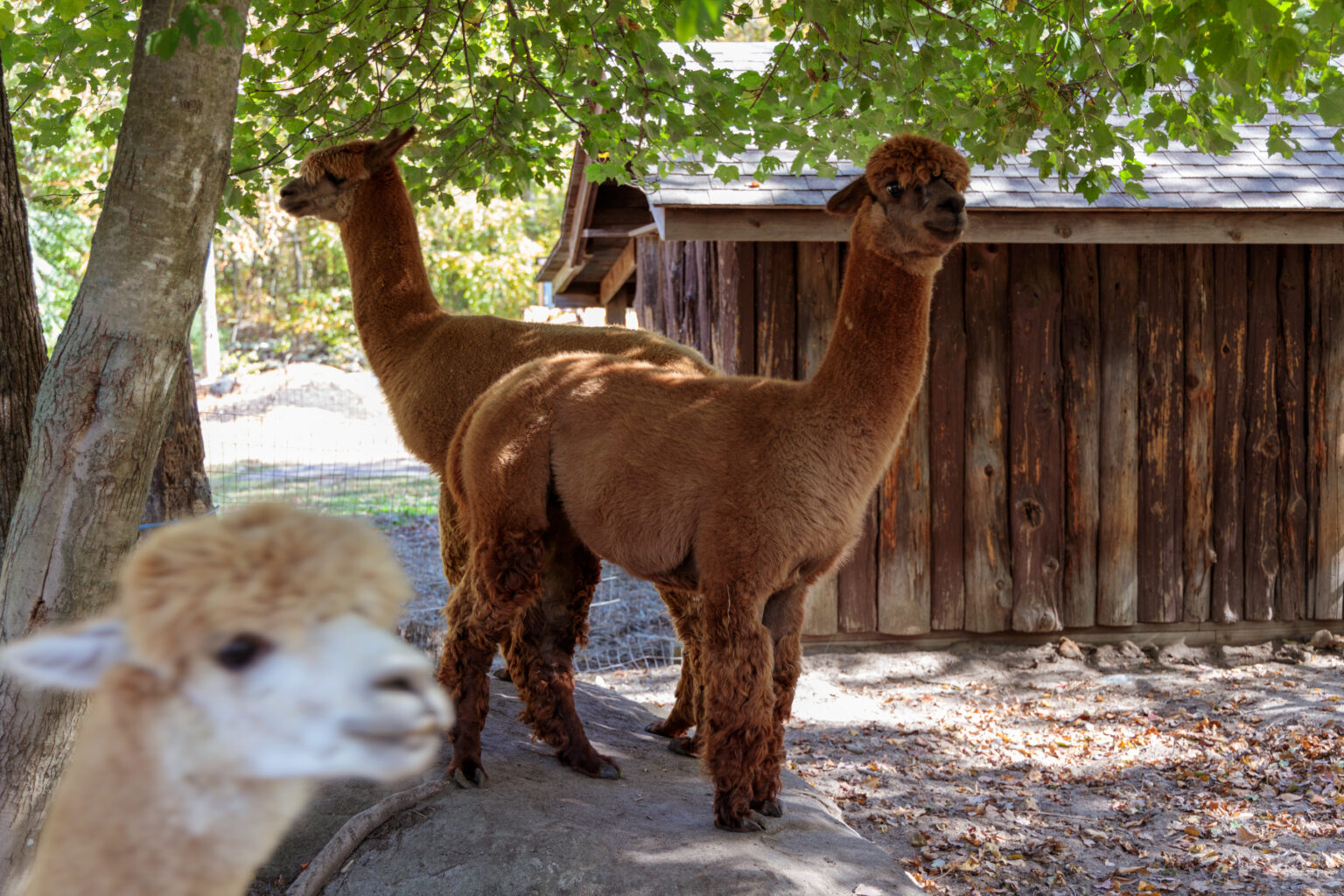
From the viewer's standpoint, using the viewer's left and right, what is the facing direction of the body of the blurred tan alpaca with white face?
facing to the right of the viewer

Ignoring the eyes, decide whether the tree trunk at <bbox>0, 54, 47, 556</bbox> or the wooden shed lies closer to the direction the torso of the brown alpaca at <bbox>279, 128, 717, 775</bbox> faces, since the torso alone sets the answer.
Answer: the tree trunk

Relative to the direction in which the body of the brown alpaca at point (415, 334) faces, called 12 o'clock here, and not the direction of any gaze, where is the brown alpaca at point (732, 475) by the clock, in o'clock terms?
the brown alpaca at point (732, 475) is roughly at 8 o'clock from the brown alpaca at point (415, 334).

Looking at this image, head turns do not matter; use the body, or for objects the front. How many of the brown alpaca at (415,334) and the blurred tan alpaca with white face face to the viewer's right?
1

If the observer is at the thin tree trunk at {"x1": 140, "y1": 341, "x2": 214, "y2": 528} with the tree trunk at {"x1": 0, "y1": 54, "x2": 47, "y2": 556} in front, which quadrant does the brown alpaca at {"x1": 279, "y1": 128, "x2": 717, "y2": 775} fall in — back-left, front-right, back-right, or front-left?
back-left

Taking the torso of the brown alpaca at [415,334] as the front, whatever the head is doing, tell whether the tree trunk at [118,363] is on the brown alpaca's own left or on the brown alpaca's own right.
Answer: on the brown alpaca's own left

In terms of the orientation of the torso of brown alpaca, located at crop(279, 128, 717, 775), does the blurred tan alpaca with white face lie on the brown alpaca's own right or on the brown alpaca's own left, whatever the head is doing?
on the brown alpaca's own left

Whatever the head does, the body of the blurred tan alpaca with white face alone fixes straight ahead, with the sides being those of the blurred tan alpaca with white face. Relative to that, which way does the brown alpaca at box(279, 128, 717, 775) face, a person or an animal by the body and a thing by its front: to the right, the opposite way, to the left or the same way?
the opposite way

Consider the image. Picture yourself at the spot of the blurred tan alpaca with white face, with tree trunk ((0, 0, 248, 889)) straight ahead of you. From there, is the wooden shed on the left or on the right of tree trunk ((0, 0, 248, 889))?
right

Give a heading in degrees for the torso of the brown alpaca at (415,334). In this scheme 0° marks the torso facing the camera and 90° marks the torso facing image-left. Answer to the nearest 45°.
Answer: approximately 90°

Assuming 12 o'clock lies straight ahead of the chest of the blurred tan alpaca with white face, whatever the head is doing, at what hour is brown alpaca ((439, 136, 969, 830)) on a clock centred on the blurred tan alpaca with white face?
The brown alpaca is roughly at 10 o'clock from the blurred tan alpaca with white face.
